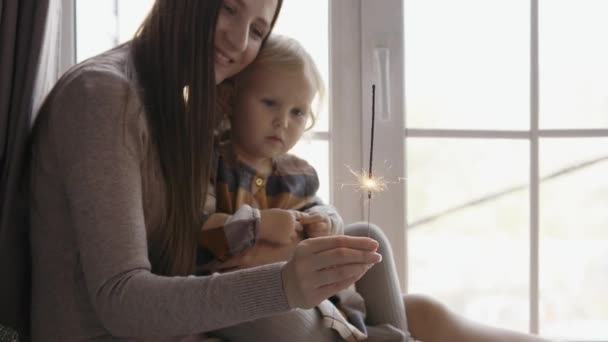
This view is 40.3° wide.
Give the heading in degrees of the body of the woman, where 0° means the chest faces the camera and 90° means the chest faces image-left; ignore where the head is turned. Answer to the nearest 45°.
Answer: approximately 270°

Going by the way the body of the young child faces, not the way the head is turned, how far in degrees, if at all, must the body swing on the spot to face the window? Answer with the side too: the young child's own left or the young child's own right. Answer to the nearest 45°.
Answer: approximately 90° to the young child's own left

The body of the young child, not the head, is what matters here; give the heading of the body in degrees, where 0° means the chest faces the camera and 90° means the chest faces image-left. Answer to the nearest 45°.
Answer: approximately 315°

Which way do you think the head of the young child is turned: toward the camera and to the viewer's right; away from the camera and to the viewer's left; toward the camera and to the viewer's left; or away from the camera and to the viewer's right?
toward the camera and to the viewer's right

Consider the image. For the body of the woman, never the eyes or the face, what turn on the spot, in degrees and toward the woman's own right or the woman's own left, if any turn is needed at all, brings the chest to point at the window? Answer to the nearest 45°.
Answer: approximately 45° to the woman's own left
